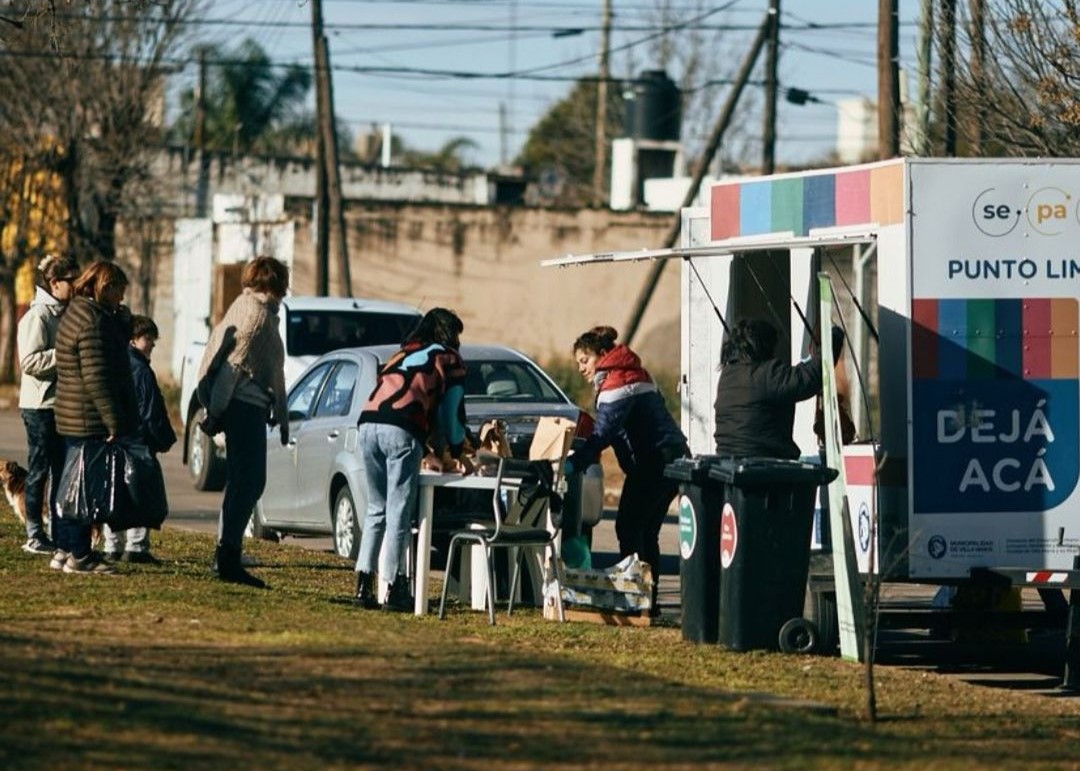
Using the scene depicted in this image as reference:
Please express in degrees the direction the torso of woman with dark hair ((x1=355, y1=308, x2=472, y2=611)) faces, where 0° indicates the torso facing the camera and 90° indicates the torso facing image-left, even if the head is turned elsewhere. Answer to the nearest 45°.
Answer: approximately 225°

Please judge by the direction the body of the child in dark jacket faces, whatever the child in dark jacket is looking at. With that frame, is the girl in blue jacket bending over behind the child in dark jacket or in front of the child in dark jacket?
in front

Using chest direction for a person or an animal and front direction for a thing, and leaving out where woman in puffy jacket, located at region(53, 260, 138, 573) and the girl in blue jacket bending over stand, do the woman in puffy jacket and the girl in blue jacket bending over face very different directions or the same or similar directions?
very different directions

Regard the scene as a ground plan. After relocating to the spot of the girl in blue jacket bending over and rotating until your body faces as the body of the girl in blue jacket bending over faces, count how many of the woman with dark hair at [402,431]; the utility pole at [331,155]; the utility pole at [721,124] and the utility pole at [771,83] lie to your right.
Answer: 3

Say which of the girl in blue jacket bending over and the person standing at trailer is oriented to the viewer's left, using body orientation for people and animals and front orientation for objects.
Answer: the girl in blue jacket bending over

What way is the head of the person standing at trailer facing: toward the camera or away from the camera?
away from the camera

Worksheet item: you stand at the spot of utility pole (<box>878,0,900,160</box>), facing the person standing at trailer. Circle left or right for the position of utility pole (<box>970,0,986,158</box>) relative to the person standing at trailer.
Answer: left

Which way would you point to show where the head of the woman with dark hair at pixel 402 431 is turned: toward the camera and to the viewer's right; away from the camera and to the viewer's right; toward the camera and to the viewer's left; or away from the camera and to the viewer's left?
away from the camera and to the viewer's right

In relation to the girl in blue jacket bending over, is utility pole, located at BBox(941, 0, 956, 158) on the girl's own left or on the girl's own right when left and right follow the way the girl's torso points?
on the girl's own right

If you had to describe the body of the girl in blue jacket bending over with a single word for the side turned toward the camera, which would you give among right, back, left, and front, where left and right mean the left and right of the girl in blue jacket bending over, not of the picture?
left

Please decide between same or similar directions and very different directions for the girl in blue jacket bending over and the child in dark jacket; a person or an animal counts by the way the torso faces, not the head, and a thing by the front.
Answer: very different directions
